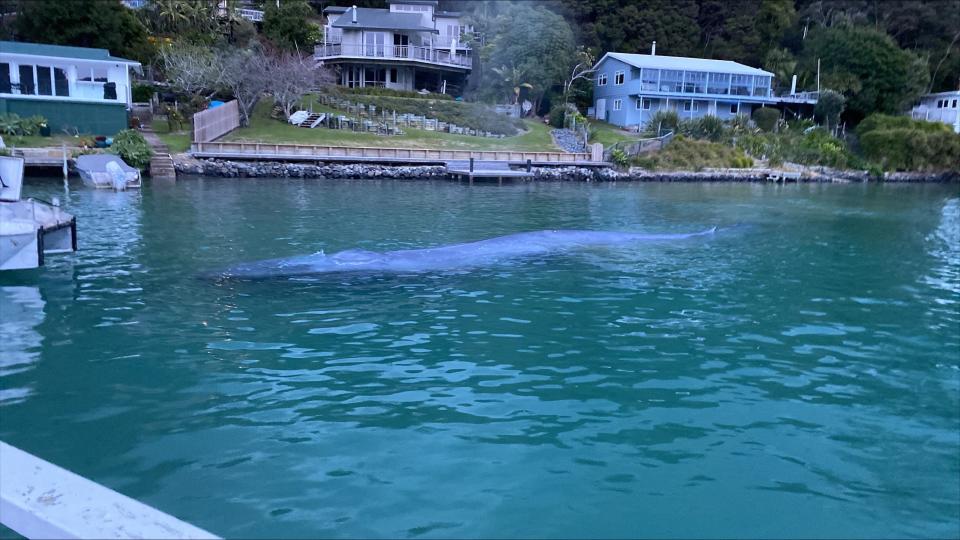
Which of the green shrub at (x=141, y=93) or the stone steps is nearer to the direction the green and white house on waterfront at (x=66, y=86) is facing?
the stone steps

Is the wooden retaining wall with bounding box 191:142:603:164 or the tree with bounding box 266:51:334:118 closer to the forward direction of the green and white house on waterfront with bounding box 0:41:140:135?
the wooden retaining wall

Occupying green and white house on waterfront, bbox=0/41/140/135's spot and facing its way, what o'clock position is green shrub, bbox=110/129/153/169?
The green shrub is roughly at 11 o'clock from the green and white house on waterfront.

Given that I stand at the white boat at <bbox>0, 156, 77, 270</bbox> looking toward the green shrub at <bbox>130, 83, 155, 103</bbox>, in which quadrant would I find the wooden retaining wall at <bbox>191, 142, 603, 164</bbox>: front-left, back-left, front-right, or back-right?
front-right

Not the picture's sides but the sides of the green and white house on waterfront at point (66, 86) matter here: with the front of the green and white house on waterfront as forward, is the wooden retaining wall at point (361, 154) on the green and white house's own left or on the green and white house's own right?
on the green and white house's own left

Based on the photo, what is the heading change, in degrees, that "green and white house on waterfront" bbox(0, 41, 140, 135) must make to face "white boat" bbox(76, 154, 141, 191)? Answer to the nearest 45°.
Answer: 0° — it already faces it

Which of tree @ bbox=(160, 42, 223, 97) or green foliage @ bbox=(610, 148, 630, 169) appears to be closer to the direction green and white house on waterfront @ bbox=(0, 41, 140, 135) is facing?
the green foliage

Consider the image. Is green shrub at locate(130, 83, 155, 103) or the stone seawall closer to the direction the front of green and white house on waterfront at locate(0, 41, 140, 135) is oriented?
the stone seawall

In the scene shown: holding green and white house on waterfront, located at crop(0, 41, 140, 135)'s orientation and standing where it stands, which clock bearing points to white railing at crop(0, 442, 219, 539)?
The white railing is roughly at 12 o'clock from the green and white house on waterfront.

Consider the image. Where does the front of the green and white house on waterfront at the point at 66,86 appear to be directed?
toward the camera

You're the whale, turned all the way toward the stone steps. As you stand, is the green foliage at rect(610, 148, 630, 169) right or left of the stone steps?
right

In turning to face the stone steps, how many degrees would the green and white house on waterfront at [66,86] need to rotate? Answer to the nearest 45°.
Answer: approximately 45° to its left

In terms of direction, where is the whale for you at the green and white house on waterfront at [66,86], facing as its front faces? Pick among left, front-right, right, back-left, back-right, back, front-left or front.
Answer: front

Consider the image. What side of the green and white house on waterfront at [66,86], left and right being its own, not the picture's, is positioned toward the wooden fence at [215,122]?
left

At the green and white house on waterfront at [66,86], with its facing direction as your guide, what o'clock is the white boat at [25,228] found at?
The white boat is roughly at 12 o'clock from the green and white house on waterfront.

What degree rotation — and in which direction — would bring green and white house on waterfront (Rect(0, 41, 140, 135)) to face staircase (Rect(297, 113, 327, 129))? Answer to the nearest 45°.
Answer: approximately 90° to its left
